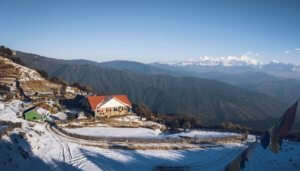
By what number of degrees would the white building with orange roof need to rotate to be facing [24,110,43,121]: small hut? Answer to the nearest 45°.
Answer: approximately 45° to its right

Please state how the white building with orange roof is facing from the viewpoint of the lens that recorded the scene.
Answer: facing the viewer
